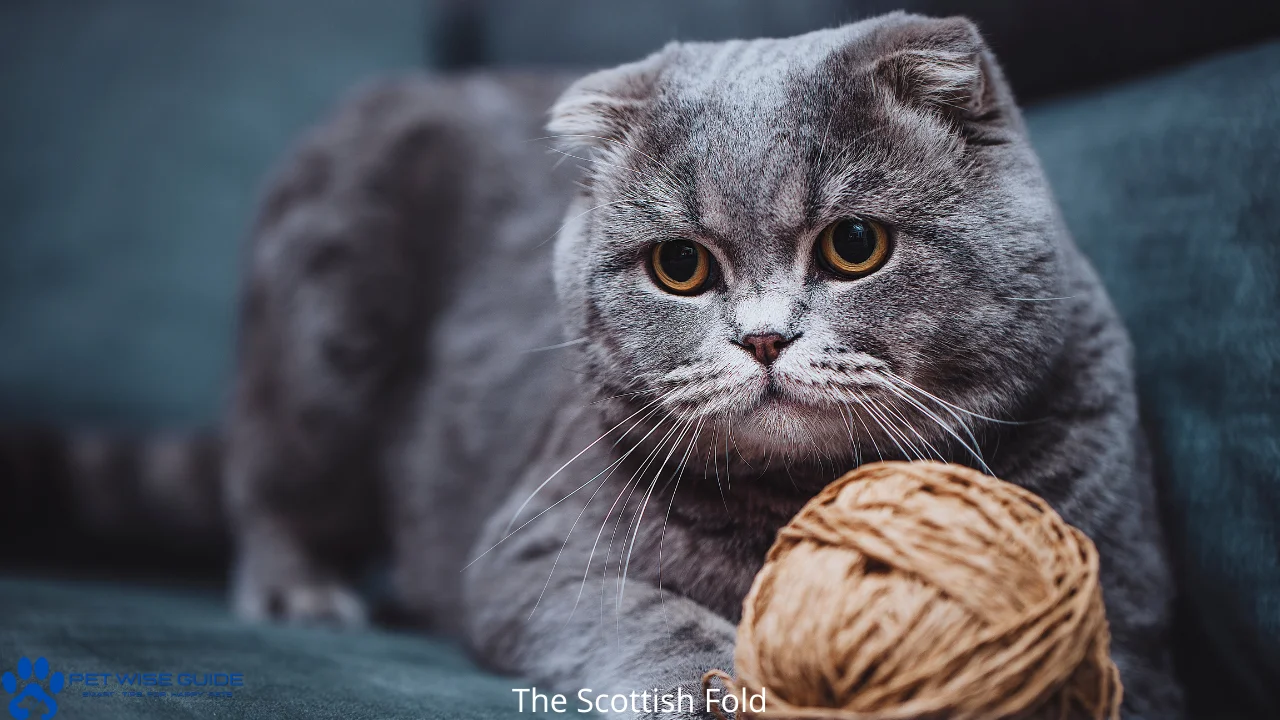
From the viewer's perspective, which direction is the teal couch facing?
toward the camera
